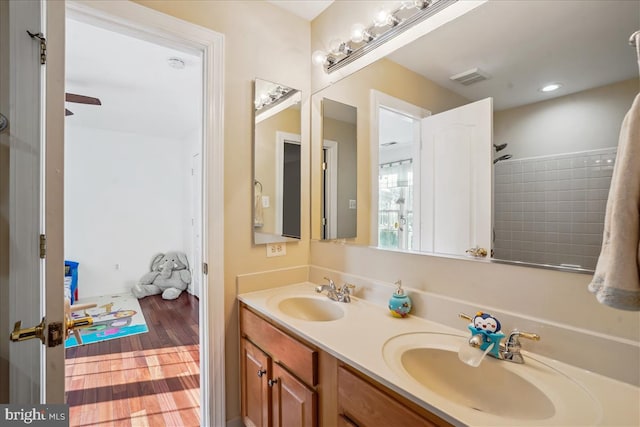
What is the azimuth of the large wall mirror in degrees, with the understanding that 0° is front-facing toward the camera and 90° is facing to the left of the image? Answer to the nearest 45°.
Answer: approximately 45°

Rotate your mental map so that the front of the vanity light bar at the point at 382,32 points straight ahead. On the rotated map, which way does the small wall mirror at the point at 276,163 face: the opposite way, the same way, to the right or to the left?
to the left

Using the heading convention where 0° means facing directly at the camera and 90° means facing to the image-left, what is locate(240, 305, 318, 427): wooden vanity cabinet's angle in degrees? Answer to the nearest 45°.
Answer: approximately 45°
